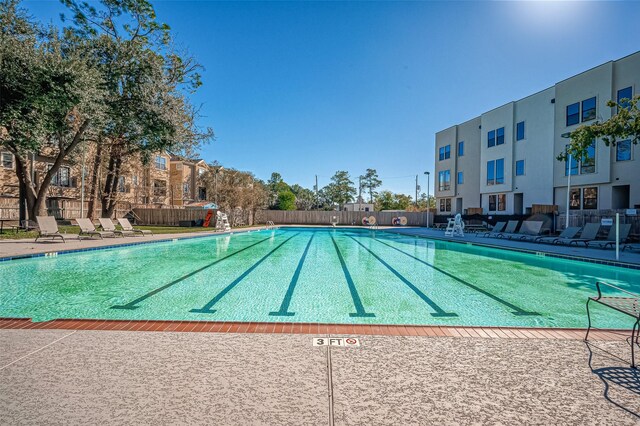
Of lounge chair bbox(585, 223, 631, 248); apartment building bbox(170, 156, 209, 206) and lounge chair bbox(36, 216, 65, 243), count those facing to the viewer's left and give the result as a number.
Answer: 1

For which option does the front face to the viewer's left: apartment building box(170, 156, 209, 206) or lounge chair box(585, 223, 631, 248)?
the lounge chair

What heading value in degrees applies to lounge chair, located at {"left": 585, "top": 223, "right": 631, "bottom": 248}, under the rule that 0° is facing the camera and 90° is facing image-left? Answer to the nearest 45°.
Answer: approximately 90°

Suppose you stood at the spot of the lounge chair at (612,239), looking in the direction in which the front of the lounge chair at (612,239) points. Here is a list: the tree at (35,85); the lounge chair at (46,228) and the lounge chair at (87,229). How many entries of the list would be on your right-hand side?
0

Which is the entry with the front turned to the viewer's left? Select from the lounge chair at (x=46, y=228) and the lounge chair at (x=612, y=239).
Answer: the lounge chair at (x=612, y=239)

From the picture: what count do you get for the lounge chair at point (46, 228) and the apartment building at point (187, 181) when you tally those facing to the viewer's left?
0

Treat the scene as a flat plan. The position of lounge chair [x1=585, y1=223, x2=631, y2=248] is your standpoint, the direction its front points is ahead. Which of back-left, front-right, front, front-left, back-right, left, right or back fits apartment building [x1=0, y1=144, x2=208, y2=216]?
front

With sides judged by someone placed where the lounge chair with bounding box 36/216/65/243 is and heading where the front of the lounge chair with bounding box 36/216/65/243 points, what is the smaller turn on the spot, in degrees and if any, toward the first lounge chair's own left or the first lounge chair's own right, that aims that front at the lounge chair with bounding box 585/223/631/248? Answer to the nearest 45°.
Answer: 0° — it already faces it

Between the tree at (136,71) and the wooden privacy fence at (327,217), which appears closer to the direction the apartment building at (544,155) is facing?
the tree

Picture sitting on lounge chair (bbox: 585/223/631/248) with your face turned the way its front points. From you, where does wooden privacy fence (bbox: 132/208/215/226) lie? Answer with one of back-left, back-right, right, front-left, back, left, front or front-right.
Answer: front

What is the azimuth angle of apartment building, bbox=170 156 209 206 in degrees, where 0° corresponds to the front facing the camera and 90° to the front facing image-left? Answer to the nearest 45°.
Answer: approximately 315°

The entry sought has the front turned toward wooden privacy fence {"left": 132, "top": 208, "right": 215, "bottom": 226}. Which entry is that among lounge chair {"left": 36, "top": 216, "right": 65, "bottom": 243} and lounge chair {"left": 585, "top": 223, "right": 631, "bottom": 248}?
lounge chair {"left": 585, "top": 223, "right": 631, "bottom": 248}

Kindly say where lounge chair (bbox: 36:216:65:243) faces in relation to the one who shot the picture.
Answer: facing the viewer and to the right of the viewer

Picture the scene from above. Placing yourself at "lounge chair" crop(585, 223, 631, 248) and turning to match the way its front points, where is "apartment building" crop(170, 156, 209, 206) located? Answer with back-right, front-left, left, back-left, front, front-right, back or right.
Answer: front

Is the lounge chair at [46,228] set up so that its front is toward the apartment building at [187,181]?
no
